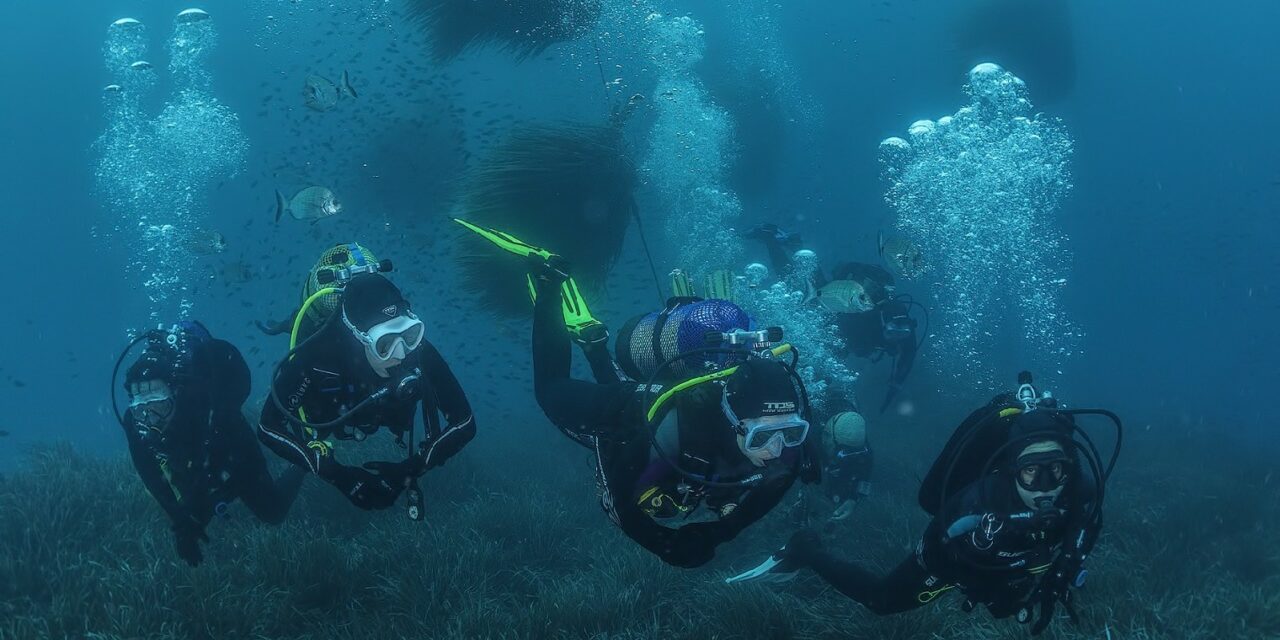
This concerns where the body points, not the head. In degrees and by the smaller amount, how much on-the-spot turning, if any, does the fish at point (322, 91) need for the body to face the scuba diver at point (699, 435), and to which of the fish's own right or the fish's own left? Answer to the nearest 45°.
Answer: approximately 90° to the fish's own left

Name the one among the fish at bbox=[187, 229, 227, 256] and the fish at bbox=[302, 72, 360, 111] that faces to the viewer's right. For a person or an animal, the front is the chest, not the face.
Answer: the fish at bbox=[187, 229, 227, 256]

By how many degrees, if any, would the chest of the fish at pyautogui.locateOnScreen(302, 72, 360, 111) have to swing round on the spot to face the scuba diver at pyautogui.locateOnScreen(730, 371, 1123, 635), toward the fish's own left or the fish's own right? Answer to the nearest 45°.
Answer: approximately 135° to the fish's own left

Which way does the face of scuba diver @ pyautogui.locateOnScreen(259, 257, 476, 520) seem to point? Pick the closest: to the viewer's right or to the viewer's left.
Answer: to the viewer's right

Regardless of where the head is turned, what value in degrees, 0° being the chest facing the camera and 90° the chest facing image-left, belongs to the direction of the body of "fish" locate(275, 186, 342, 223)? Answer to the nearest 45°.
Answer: approximately 270°

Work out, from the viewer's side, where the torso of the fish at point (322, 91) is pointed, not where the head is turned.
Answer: to the viewer's left

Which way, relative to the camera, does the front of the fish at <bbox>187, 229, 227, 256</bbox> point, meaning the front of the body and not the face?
to the viewer's right

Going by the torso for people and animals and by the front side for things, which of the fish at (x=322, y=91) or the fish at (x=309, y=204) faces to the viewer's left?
the fish at (x=322, y=91)
